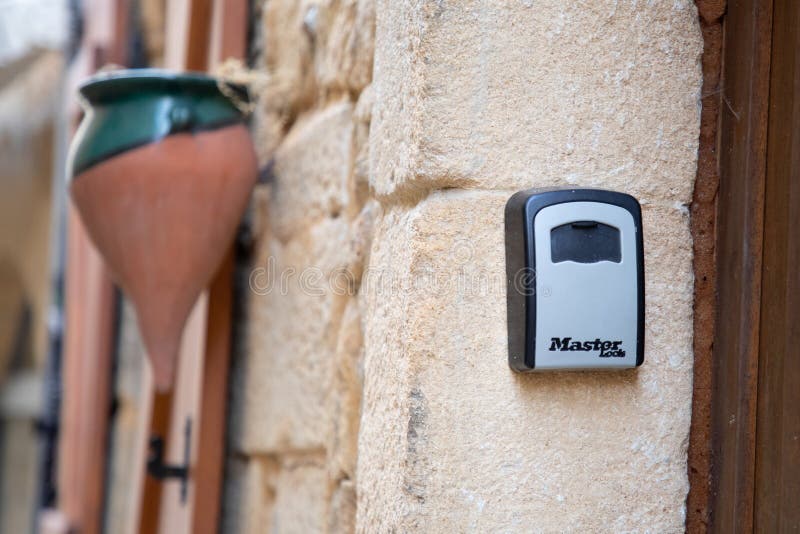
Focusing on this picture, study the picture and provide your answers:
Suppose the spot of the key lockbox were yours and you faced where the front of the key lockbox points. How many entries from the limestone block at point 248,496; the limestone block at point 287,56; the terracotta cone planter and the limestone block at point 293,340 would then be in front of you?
0

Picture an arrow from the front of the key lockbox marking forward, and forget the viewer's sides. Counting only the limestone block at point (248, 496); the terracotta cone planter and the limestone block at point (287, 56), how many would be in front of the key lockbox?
0

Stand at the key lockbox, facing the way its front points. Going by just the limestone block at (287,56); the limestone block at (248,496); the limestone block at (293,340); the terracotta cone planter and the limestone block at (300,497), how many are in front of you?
0

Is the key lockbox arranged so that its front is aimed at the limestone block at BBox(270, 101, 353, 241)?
no

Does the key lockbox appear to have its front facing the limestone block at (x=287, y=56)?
no

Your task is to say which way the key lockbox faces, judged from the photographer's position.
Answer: facing the viewer and to the right of the viewer

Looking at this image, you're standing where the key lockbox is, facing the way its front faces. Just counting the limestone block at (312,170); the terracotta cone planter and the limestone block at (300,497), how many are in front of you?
0

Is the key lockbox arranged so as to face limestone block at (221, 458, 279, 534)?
no

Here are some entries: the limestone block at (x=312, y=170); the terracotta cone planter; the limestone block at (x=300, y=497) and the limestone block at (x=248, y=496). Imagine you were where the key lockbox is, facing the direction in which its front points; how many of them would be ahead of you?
0
